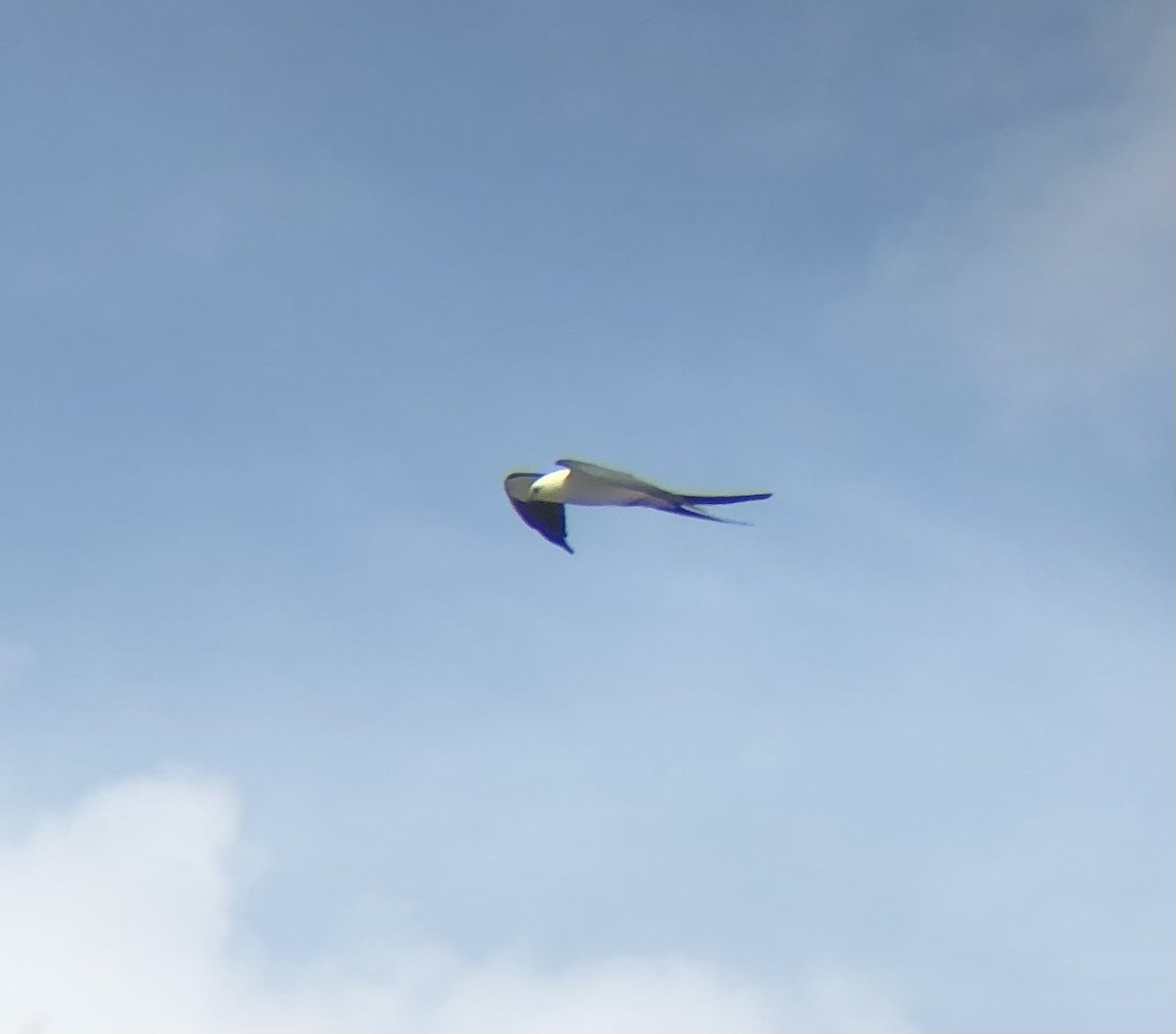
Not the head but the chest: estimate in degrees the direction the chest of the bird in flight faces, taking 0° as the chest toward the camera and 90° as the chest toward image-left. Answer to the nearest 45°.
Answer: approximately 90°
